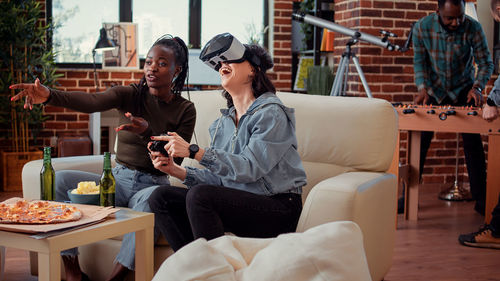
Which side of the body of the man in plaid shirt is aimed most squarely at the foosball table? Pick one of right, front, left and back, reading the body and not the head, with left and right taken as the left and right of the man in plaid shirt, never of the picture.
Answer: front

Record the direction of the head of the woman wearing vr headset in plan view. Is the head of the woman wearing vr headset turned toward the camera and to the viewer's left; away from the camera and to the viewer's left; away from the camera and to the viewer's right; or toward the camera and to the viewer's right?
toward the camera and to the viewer's left

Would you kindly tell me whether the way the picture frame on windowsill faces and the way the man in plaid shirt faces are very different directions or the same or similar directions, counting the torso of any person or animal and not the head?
same or similar directions

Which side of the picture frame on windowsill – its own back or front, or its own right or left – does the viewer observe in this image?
front

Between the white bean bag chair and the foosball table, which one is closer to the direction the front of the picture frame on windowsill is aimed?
the white bean bag chair

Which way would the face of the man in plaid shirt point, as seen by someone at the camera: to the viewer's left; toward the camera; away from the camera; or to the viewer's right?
toward the camera

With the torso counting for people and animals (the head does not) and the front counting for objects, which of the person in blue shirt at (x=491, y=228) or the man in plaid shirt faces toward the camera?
the man in plaid shirt

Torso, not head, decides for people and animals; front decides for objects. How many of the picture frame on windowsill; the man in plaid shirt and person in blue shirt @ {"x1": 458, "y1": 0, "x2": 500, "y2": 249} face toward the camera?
2

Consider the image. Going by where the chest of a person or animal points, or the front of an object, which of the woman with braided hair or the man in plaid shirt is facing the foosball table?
the man in plaid shirt

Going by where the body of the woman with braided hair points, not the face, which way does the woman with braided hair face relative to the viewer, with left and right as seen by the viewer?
facing the viewer and to the left of the viewer

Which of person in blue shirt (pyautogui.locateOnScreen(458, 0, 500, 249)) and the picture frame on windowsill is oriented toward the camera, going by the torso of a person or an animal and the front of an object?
the picture frame on windowsill

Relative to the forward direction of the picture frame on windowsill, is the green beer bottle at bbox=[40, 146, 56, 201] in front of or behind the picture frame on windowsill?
in front

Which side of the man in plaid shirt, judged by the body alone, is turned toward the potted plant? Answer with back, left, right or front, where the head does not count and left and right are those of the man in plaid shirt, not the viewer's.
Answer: right
